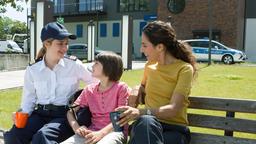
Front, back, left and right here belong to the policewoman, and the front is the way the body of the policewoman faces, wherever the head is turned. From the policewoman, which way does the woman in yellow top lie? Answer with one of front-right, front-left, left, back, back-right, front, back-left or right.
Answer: front-left

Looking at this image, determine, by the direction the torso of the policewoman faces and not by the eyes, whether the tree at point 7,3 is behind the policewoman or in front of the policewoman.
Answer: behind

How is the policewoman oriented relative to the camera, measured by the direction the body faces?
toward the camera

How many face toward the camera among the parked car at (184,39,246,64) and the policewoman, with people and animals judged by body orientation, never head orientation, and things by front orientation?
1

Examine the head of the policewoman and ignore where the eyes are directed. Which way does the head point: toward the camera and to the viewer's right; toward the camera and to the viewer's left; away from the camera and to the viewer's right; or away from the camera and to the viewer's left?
toward the camera and to the viewer's right

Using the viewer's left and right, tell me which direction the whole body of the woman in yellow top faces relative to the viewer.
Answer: facing the viewer and to the left of the viewer

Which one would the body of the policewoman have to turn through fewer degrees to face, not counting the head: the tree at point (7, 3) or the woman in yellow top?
the woman in yellow top

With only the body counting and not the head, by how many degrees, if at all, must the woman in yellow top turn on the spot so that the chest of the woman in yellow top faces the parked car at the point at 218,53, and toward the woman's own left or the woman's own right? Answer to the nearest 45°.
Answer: approximately 135° to the woman's own right
